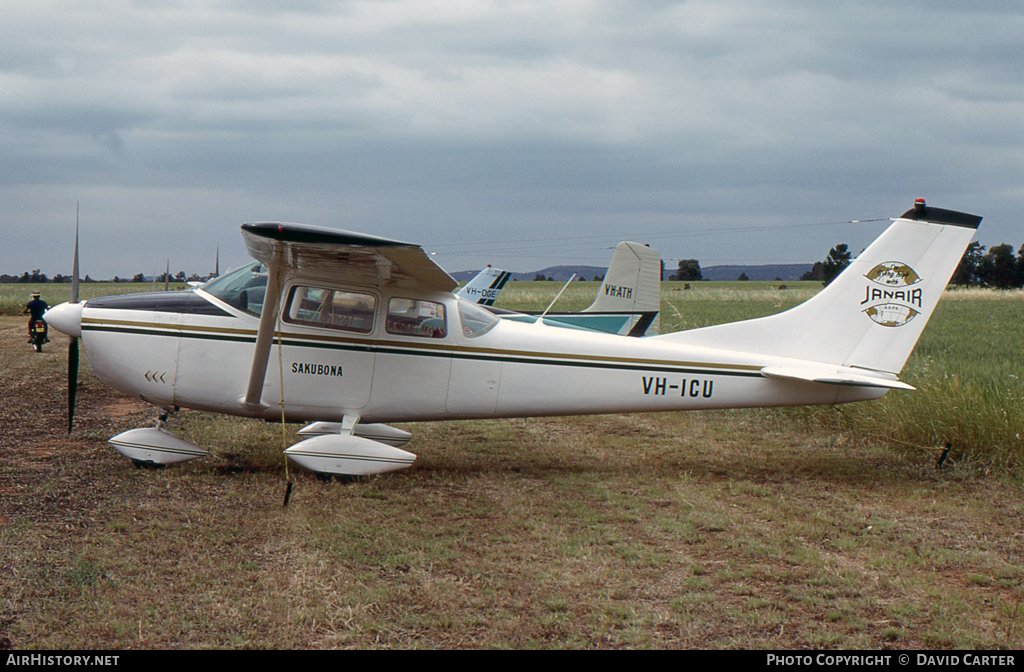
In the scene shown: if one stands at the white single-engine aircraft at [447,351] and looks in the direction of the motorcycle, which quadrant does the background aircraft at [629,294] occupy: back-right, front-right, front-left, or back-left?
front-right

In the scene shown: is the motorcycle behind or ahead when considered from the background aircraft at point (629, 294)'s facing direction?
ahead

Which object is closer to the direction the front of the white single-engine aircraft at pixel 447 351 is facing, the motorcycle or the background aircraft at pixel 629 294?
the motorcycle

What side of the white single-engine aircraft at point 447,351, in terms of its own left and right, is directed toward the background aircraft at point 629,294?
right

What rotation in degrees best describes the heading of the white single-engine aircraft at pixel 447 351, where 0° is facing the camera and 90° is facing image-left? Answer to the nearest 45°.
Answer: approximately 90°

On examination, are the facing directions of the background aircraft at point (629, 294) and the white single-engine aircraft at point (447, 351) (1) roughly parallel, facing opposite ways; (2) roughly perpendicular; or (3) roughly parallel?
roughly parallel

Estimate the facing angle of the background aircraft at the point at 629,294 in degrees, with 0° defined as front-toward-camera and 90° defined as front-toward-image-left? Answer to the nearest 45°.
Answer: approximately 90°

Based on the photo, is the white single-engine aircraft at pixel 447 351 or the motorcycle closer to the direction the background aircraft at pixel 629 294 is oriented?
the motorcycle

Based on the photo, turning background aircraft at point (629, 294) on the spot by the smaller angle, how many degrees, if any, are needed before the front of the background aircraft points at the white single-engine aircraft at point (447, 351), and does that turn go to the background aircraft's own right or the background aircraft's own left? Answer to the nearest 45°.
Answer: approximately 90° to the background aircraft's own left

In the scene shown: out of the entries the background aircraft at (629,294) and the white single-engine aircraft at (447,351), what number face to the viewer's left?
2

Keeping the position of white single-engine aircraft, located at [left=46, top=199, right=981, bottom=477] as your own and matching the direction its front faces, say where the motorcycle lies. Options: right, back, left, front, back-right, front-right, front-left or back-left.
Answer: front-right
